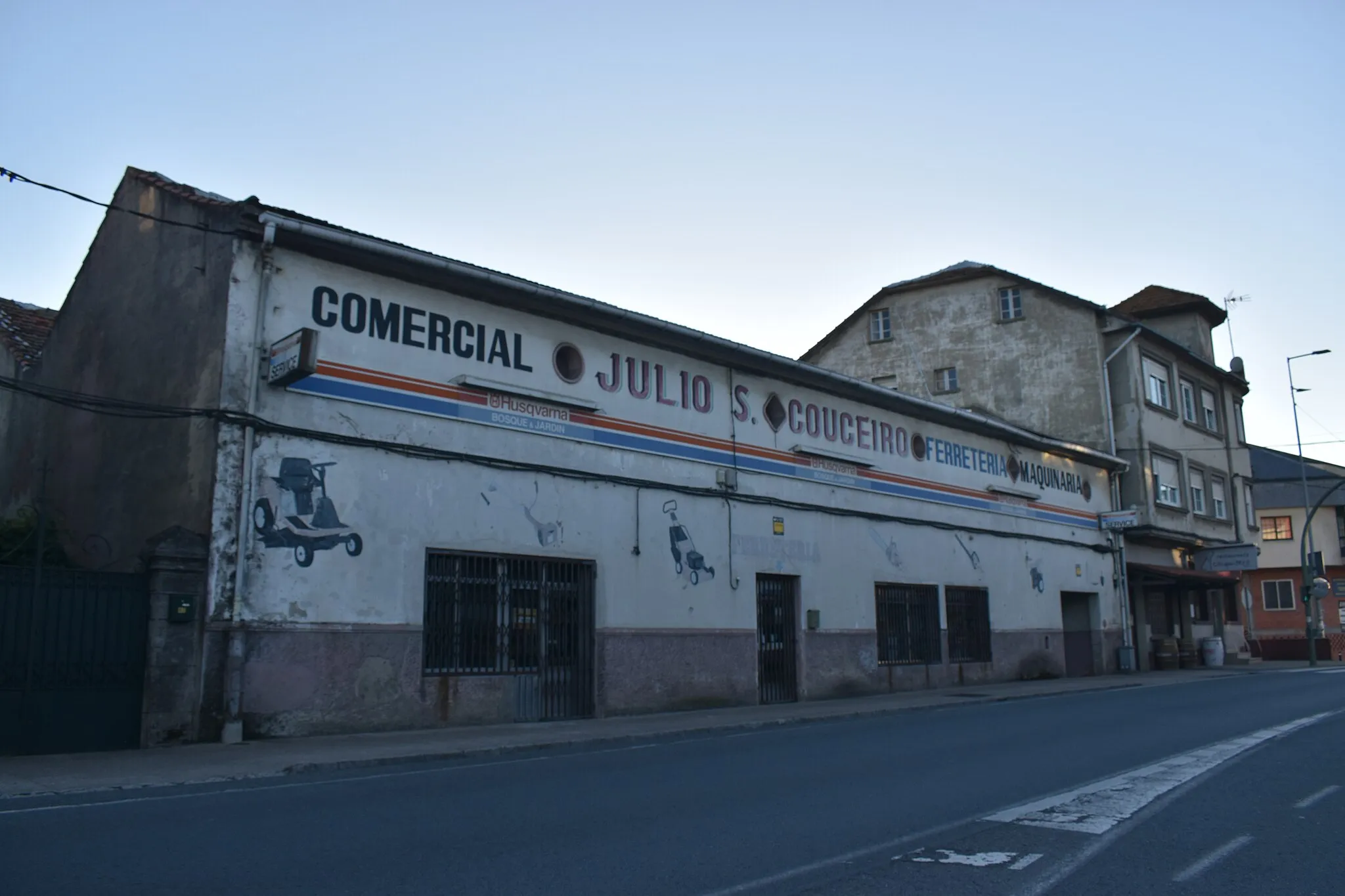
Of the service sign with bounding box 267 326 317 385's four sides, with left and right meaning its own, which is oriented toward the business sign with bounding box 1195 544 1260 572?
back

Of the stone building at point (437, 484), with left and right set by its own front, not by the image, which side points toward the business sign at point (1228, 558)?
left

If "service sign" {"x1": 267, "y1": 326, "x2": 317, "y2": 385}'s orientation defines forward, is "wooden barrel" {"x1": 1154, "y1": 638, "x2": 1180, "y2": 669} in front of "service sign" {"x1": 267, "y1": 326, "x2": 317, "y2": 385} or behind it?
behind

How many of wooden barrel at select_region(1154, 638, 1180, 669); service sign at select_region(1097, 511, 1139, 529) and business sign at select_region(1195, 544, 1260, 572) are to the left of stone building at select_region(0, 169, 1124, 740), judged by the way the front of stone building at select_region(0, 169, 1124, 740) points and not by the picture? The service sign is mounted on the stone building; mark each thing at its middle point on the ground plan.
3

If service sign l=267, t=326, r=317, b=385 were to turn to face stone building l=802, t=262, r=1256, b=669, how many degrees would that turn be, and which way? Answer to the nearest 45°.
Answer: approximately 180°

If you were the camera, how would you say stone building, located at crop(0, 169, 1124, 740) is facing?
facing the viewer and to the right of the viewer

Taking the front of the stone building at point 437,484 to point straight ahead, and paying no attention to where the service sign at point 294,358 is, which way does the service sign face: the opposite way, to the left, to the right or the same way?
to the right

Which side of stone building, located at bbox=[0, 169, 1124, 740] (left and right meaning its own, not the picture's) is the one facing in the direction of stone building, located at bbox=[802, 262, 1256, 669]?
left

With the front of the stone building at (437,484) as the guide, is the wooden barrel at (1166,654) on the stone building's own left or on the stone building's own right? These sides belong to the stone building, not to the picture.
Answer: on the stone building's own left

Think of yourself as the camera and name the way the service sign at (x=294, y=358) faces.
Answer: facing the viewer and to the left of the viewer
